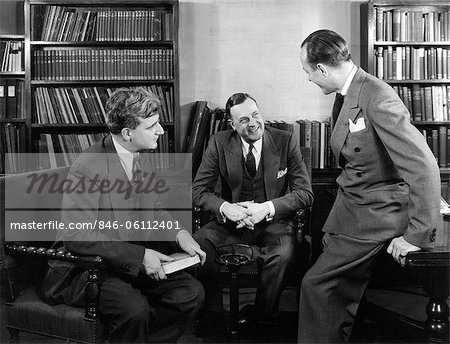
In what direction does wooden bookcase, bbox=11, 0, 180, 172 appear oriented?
toward the camera

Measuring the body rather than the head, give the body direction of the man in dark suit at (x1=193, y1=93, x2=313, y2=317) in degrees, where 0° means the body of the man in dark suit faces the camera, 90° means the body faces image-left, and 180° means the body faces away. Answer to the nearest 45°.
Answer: approximately 0°

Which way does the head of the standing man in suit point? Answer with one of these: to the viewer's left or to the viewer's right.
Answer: to the viewer's left

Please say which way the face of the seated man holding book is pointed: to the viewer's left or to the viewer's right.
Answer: to the viewer's right

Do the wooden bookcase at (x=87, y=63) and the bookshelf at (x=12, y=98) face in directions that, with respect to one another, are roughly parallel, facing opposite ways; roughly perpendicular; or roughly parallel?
roughly parallel

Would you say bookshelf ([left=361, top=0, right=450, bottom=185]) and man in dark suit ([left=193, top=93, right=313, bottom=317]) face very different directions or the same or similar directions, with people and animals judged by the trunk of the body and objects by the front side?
same or similar directions

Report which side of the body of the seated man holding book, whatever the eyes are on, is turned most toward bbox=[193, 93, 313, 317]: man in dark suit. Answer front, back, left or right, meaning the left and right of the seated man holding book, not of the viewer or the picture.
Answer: left

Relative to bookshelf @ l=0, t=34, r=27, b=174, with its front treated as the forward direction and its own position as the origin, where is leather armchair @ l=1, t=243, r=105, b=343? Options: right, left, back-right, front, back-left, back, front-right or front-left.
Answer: front

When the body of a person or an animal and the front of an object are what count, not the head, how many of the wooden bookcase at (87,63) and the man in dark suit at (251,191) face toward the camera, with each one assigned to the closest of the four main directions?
2

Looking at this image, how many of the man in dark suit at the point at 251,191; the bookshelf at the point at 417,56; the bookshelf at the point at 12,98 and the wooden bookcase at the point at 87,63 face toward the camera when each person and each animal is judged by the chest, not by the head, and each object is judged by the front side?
4

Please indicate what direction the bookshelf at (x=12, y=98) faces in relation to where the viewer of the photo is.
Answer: facing the viewer

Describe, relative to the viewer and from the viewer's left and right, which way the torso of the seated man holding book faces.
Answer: facing the viewer and to the right of the viewer

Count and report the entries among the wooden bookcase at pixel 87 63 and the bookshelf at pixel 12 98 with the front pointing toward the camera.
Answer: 2

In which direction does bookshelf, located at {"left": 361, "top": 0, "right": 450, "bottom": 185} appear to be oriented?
toward the camera

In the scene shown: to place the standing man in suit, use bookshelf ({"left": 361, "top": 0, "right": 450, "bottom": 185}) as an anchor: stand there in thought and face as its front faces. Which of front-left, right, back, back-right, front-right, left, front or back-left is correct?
front
